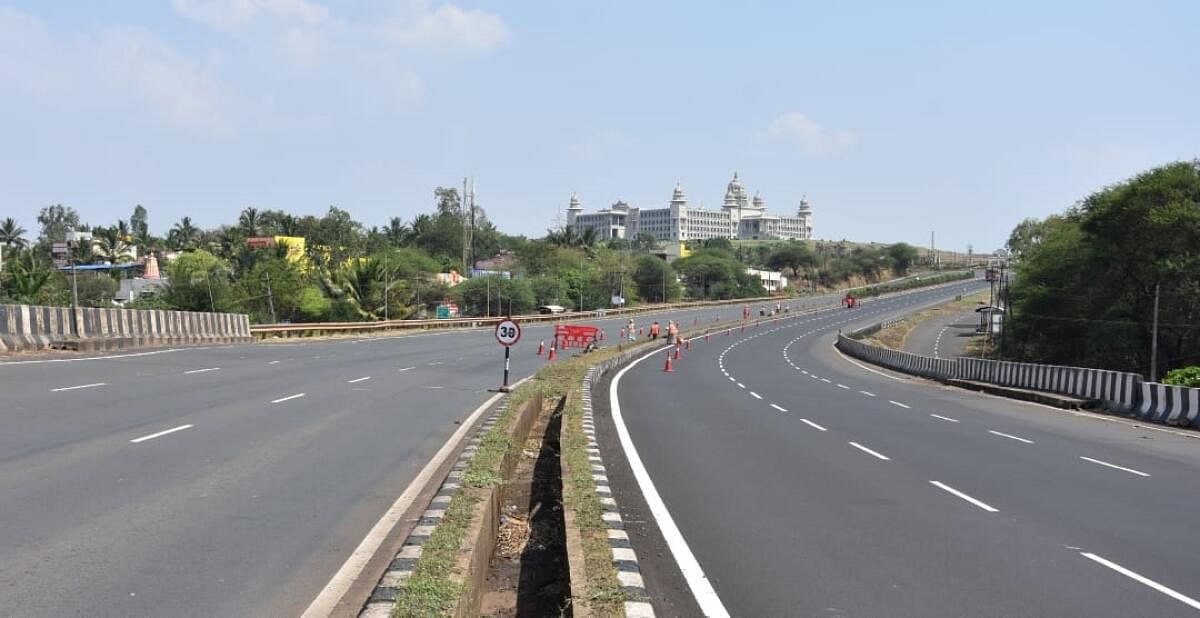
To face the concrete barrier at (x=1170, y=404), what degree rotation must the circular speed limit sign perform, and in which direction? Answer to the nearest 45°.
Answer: approximately 90° to its left

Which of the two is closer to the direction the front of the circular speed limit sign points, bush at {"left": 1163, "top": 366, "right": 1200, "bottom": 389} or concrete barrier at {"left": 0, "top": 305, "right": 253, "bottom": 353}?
the bush

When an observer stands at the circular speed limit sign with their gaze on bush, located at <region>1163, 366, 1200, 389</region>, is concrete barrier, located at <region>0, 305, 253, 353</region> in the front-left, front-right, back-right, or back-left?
back-left

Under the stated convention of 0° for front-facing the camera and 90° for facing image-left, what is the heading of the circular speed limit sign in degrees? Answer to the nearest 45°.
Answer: approximately 0°

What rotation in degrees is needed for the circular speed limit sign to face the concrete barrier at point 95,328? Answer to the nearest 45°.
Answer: approximately 135° to its right

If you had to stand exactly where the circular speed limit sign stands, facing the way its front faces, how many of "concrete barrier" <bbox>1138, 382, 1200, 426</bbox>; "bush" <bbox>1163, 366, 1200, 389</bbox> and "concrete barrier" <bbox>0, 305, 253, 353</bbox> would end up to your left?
2

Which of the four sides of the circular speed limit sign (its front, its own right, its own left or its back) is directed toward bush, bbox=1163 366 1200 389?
left
